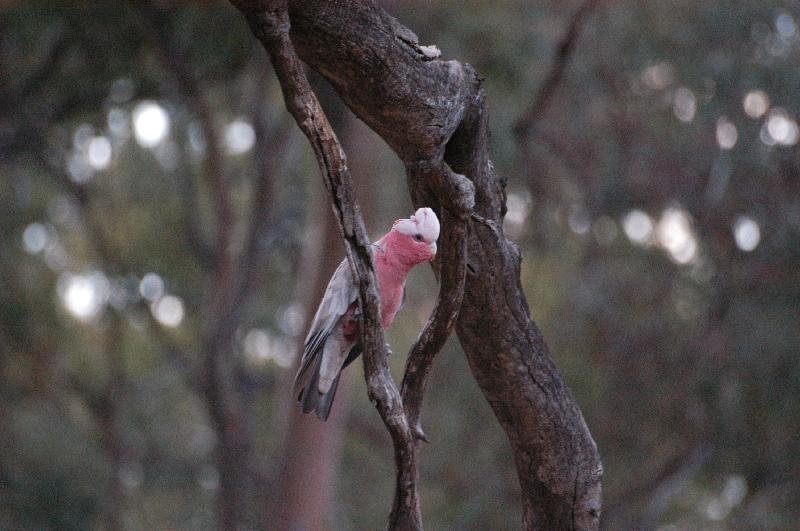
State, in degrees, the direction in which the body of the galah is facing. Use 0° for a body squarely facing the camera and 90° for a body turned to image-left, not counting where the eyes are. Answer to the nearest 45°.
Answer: approximately 270°
